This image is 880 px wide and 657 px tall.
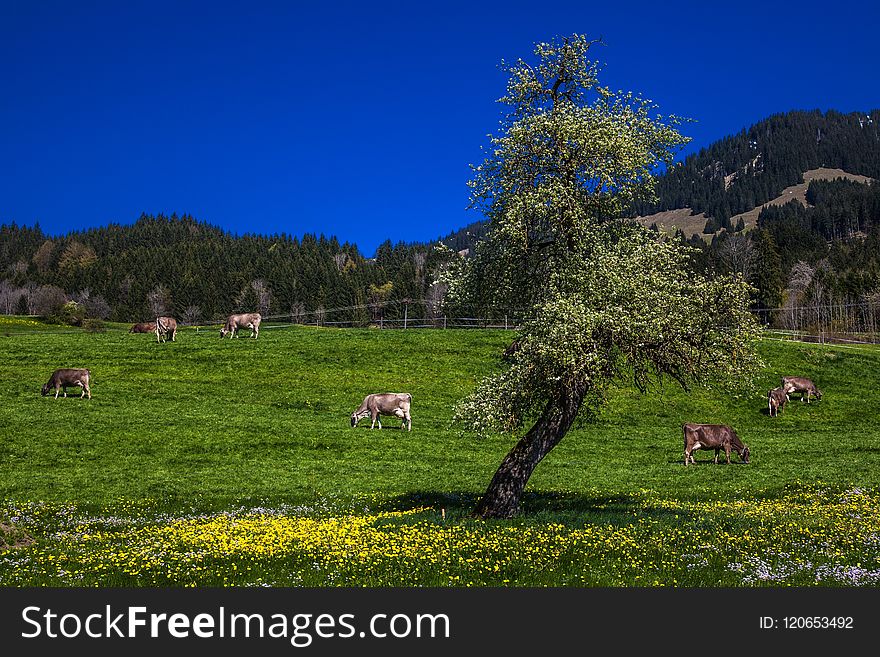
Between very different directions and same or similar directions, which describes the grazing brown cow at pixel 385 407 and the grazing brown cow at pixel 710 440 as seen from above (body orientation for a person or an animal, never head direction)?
very different directions

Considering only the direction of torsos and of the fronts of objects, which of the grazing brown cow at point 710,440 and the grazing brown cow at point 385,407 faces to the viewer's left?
the grazing brown cow at point 385,407

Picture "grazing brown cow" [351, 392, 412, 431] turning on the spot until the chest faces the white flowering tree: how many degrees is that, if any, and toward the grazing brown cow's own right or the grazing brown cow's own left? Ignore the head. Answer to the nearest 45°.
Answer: approximately 90° to the grazing brown cow's own left

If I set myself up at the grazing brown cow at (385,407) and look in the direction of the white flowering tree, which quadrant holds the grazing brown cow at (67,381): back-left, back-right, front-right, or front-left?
back-right

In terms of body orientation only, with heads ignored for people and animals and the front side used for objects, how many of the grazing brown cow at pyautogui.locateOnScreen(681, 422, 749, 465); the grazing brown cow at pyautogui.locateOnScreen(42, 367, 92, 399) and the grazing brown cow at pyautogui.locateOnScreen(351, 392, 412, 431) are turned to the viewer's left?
2

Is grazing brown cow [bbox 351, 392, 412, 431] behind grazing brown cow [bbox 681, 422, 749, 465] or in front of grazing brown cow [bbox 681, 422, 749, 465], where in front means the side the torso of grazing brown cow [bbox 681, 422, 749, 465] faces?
behind

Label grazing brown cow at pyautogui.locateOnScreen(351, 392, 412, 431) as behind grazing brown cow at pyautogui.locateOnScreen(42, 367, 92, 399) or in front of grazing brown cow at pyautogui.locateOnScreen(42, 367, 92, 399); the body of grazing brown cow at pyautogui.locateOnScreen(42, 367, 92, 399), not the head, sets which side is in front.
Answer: behind

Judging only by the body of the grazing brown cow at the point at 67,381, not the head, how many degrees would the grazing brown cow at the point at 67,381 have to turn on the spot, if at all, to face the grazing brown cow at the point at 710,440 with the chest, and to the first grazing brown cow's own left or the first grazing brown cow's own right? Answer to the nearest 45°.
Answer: approximately 135° to the first grazing brown cow's own left

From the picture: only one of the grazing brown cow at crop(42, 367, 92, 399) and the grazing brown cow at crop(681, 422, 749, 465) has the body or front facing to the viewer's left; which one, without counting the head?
the grazing brown cow at crop(42, 367, 92, 399)

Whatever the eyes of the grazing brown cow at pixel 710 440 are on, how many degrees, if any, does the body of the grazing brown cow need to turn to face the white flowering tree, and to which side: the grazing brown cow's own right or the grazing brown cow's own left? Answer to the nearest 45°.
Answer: approximately 90° to the grazing brown cow's own right

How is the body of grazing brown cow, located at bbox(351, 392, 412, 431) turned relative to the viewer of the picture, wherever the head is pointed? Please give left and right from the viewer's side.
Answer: facing to the left of the viewer

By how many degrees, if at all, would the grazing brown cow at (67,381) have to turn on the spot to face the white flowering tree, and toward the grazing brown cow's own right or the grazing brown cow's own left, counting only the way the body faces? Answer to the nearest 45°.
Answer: approximately 90° to the grazing brown cow's own left

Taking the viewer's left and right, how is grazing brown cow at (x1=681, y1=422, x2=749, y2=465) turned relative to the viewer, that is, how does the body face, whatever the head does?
facing to the right of the viewer

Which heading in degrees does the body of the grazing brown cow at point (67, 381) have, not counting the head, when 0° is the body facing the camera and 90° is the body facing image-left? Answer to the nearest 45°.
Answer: approximately 90°

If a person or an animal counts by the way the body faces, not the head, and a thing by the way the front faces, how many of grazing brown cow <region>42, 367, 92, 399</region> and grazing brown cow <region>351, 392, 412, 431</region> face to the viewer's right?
0

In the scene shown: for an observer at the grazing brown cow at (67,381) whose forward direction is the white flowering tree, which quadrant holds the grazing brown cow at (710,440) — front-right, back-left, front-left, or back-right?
front-left
